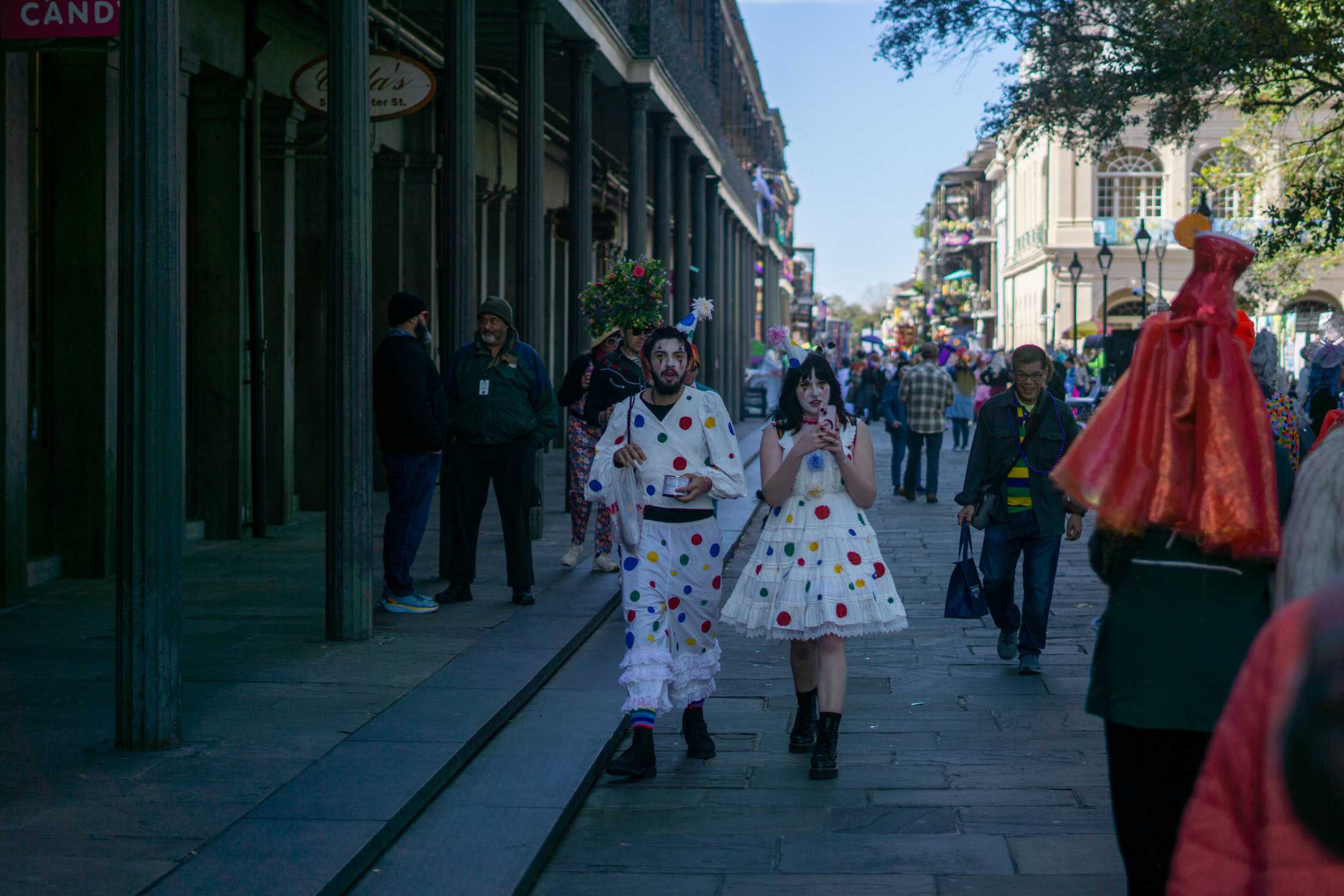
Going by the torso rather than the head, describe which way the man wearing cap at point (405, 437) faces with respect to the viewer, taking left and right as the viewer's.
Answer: facing to the right of the viewer

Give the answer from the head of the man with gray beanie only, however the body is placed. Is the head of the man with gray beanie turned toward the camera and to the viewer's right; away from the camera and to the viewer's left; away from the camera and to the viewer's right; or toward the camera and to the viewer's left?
toward the camera and to the viewer's left

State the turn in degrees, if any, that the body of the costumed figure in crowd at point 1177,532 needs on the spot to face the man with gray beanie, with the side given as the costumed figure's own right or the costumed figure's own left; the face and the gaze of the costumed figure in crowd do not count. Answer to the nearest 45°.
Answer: approximately 45° to the costumed figure's own left

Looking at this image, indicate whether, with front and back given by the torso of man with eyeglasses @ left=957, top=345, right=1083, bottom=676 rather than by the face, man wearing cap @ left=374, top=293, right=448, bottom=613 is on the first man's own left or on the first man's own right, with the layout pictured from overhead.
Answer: on the first man's own right

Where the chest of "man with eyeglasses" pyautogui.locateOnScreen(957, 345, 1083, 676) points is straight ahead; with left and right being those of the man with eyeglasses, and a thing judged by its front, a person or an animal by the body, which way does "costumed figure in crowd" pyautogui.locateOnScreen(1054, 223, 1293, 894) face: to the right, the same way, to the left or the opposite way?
the opposite way

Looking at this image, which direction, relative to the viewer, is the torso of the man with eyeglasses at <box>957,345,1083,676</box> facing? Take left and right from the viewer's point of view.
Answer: facing the viewer

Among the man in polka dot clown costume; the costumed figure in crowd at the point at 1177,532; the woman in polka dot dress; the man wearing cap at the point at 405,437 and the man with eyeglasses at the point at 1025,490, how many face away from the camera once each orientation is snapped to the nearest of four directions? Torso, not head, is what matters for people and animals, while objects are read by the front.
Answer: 1

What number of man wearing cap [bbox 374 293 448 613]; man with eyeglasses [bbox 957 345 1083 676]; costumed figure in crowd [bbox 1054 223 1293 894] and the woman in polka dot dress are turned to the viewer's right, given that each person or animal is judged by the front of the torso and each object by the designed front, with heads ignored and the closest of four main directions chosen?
1

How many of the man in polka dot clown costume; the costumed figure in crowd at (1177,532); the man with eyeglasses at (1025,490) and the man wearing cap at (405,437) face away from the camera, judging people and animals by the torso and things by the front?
1

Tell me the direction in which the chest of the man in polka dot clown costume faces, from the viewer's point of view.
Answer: toward the camera

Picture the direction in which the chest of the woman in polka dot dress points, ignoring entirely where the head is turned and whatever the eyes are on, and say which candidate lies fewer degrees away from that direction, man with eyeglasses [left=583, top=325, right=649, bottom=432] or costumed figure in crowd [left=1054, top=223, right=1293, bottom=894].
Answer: the costumed figure in crowd
